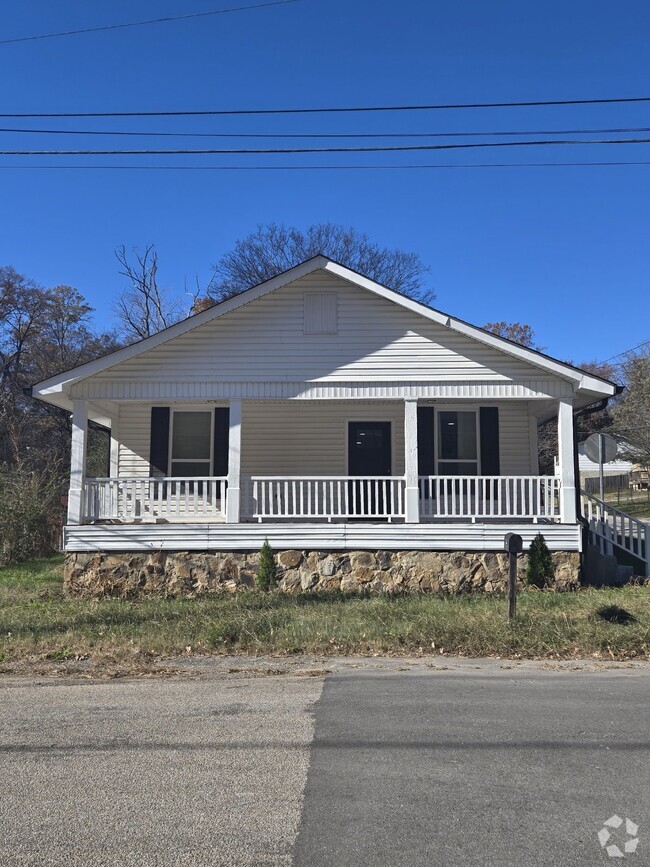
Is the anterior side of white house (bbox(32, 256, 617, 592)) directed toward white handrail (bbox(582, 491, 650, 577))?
no

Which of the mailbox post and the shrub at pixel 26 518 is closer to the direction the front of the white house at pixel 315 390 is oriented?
the mailbox post

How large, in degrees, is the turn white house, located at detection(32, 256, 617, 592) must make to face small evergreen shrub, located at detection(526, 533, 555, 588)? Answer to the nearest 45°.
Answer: approximately 90° to its left

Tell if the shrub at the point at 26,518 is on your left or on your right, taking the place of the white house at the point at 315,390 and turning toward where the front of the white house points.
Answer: on your right

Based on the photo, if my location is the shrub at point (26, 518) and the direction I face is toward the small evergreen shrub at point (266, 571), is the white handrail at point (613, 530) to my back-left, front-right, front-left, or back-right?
front-left

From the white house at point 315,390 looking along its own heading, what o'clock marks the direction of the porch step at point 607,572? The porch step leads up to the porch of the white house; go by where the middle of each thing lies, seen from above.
The porch step is roughly at 9 o'clock from the white house.

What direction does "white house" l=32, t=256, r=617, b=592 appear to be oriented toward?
toward the camera

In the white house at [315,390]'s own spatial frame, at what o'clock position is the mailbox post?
The mailbox post is roughly at 11 o'clock from the white house.

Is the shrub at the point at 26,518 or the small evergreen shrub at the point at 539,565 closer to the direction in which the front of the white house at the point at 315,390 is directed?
the small evergreen shrub

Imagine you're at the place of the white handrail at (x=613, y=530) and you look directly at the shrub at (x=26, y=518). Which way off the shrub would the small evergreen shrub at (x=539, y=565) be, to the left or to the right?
left

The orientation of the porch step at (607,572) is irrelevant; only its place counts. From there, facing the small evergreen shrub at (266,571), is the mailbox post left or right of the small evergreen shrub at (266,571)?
left
